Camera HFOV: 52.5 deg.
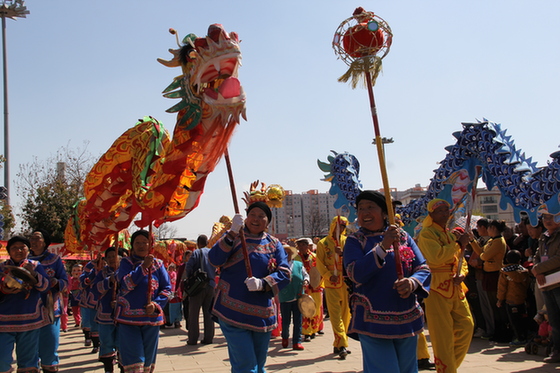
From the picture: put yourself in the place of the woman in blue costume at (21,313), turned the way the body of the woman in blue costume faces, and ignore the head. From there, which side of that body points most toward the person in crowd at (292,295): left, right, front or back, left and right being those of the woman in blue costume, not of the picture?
left

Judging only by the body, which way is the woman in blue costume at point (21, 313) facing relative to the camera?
toward the camera

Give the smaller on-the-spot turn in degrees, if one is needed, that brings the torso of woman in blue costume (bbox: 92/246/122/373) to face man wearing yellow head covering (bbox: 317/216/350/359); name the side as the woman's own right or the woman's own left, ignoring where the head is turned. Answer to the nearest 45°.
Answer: approximately 45° to the woman's own left

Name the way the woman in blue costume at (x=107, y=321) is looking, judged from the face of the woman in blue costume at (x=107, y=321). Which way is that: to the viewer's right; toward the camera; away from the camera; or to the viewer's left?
toward the camera

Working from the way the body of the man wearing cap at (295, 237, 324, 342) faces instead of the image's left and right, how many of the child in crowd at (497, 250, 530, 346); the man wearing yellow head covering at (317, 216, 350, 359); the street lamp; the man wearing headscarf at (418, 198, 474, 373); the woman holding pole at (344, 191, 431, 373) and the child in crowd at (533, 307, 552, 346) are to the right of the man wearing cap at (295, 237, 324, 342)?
1

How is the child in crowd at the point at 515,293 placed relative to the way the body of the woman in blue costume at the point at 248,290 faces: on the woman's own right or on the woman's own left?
on the woman's own left

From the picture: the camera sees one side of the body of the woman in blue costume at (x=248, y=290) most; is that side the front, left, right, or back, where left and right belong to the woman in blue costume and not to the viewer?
front

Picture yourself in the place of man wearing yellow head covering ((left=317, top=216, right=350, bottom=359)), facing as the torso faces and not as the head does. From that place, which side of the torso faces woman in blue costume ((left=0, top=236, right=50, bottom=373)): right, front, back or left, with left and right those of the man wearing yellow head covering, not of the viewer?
right

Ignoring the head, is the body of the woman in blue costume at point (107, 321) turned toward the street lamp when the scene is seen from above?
no

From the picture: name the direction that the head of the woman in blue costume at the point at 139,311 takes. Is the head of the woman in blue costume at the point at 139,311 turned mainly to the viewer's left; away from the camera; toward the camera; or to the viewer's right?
toward the camera

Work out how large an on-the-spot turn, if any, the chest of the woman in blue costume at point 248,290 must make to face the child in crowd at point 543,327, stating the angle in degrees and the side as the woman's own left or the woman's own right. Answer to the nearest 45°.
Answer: approximately 135° to the woman's own left

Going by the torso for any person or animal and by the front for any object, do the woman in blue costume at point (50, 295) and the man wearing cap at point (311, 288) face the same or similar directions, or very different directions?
same or similar directions

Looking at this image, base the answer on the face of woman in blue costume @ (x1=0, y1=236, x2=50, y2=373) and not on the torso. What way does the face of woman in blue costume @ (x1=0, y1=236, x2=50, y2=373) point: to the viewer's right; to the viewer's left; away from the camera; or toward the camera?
toward the camera

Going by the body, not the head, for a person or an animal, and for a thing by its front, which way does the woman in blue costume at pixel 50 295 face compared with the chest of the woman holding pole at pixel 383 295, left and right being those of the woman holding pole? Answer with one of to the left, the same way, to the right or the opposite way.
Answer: the same way
